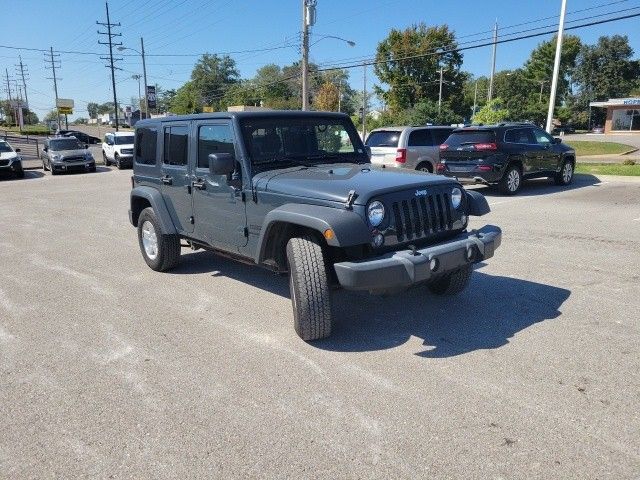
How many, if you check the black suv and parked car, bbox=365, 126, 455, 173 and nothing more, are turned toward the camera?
0

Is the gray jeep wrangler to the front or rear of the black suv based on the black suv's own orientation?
to the rear

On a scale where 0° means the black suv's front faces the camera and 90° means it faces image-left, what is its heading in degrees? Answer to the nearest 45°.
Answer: approximately 225°

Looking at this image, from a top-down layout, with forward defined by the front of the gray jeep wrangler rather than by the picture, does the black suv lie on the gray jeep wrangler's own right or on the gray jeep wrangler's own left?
on the gray jeep wrangler's own left

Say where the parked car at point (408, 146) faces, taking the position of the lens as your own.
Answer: facing away from the viewer and to the right of the viewer

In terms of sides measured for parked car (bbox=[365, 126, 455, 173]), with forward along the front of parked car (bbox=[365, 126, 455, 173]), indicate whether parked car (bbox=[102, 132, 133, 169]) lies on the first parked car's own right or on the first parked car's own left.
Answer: on the first parked car's own left

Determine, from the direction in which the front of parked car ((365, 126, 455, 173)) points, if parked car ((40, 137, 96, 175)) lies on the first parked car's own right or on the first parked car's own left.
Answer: on the first parked car's own left

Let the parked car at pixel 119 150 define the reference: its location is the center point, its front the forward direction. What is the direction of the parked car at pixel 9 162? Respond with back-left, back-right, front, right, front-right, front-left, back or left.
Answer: right

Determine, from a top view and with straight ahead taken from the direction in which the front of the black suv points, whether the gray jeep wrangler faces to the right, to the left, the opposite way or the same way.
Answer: to the right

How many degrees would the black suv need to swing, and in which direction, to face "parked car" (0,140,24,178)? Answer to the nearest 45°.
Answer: approximately 135° to its left

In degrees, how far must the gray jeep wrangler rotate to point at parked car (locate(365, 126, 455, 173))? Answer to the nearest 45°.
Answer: approximately 135° to its left

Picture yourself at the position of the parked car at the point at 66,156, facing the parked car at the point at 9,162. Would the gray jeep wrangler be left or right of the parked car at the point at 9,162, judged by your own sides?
left

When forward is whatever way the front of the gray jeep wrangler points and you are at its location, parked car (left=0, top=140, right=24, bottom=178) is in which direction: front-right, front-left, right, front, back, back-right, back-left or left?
back

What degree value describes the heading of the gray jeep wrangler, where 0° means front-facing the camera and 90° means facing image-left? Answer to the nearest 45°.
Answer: approximately 315°

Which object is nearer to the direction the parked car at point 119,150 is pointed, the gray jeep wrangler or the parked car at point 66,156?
the gray jeep wrangler
